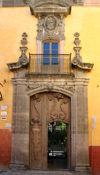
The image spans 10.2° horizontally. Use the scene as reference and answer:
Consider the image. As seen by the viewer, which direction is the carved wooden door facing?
toward the camera
